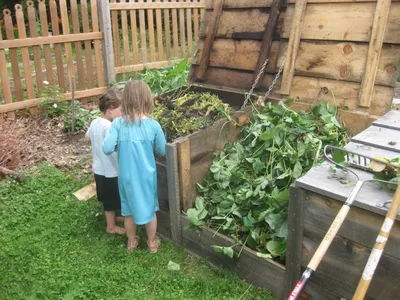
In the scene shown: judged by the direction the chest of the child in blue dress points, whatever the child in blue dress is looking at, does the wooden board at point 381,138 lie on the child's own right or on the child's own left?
on the child's own right

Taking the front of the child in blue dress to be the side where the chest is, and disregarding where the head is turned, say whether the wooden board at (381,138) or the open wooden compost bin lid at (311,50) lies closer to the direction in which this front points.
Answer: the open wooden compost bin lid

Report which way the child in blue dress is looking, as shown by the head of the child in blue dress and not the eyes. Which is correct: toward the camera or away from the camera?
away from the camera

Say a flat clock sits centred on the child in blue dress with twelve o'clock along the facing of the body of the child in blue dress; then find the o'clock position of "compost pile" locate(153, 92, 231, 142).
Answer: The compost pile is roughly at 1 o'clock from the child in blue dress.

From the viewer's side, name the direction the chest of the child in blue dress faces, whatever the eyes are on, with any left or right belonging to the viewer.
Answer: facing away from the viewer

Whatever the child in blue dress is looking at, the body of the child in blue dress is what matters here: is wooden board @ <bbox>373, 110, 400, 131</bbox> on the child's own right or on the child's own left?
on the child's own right

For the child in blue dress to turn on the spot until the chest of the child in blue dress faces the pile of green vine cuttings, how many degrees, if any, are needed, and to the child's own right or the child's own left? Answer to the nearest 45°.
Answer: approximately 90° to the child's own right

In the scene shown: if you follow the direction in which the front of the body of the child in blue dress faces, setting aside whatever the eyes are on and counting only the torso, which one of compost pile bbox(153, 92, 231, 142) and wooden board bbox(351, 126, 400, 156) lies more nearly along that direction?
the compost pile

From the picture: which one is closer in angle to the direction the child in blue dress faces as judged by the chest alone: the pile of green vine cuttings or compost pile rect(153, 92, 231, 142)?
the compost pile
